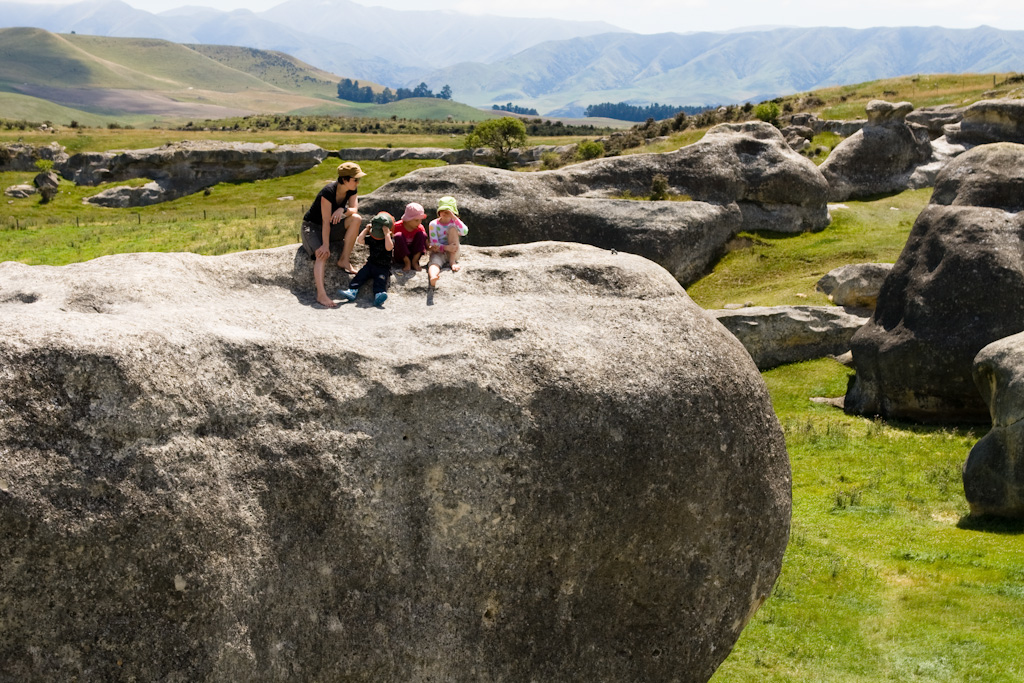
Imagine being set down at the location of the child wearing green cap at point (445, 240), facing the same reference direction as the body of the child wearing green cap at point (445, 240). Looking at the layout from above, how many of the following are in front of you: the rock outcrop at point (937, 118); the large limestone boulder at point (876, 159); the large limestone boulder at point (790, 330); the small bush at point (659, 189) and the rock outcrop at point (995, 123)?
0

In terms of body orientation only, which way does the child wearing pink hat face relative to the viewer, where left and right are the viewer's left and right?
facing the viewer

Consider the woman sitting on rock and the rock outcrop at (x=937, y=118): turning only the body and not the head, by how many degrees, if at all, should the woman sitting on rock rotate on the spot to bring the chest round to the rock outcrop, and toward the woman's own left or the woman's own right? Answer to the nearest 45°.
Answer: approximately 90° to the woman's own left

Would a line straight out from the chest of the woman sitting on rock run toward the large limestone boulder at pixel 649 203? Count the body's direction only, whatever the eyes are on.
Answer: no

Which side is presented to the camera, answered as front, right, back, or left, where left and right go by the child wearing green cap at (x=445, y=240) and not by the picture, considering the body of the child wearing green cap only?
front

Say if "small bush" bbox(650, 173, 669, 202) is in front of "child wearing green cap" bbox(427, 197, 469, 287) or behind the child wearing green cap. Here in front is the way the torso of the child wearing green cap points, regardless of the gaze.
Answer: behind

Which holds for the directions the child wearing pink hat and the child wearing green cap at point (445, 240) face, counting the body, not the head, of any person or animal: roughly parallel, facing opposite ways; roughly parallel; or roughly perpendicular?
roughly parallel

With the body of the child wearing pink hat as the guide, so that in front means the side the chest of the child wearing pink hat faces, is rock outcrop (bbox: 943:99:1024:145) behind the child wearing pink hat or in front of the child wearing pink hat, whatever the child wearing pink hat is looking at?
behind

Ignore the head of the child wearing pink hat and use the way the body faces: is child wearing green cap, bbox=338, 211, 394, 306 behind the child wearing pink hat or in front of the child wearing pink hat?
in front

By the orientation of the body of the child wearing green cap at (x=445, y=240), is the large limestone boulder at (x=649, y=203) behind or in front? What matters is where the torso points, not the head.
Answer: behind

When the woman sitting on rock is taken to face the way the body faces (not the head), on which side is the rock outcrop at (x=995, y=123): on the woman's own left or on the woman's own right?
on the woman's own left

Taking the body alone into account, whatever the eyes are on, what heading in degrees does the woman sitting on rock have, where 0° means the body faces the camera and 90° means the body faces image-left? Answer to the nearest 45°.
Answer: approximately 315°

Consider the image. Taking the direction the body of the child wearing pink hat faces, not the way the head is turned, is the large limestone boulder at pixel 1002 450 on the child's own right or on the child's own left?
on the child's own left

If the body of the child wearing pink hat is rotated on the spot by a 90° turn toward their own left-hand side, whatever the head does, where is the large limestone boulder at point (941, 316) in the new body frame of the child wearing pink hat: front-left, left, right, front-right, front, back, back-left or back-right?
front-left

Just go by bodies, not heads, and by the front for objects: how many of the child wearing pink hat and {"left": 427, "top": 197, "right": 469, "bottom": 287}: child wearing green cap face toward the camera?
2

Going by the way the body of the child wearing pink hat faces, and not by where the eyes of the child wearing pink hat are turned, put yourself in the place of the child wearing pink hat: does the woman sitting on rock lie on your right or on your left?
on your right

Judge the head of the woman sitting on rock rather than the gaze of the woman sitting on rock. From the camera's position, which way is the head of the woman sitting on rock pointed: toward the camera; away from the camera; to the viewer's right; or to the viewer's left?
to the viewer's right

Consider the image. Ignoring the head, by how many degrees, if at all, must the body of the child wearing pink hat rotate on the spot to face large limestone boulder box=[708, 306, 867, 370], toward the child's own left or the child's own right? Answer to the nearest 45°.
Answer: approximately 135° to the child's own left
